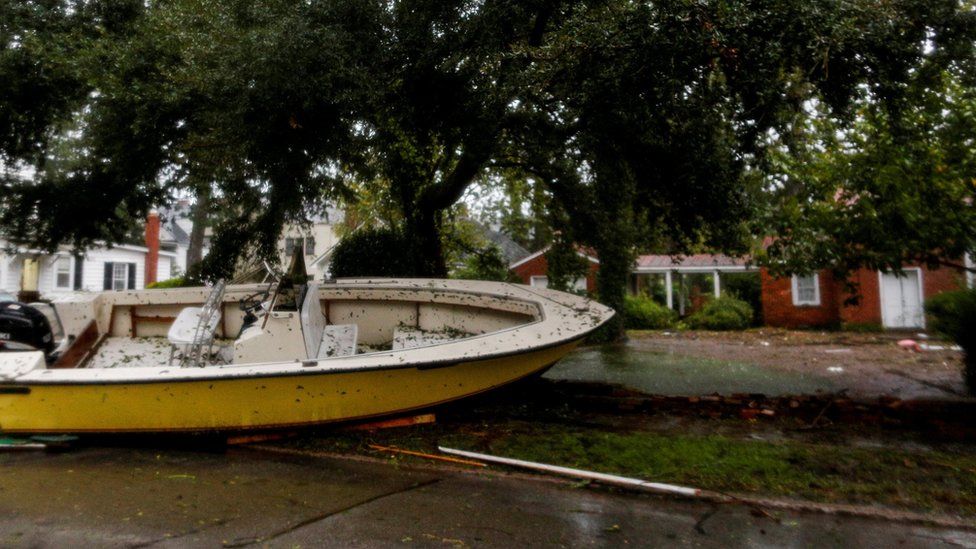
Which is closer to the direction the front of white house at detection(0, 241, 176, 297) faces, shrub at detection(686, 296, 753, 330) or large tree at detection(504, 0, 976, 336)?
the large tree

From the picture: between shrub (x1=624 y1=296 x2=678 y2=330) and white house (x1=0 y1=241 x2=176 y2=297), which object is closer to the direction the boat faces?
the shrub

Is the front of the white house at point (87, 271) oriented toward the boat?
yes

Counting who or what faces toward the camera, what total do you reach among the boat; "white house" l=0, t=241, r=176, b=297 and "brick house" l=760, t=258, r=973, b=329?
2

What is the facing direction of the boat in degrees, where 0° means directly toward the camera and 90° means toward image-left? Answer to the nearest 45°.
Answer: approximately 270°

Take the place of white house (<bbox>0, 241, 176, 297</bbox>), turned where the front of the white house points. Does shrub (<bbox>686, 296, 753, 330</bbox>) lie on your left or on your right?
on your left

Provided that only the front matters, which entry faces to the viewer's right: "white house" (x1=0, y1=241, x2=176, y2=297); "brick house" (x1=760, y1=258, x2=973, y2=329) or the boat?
the boat

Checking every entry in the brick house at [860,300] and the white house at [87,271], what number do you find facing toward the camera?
2

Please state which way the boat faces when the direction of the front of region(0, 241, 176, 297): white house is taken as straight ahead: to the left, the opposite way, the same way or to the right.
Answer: to the left
